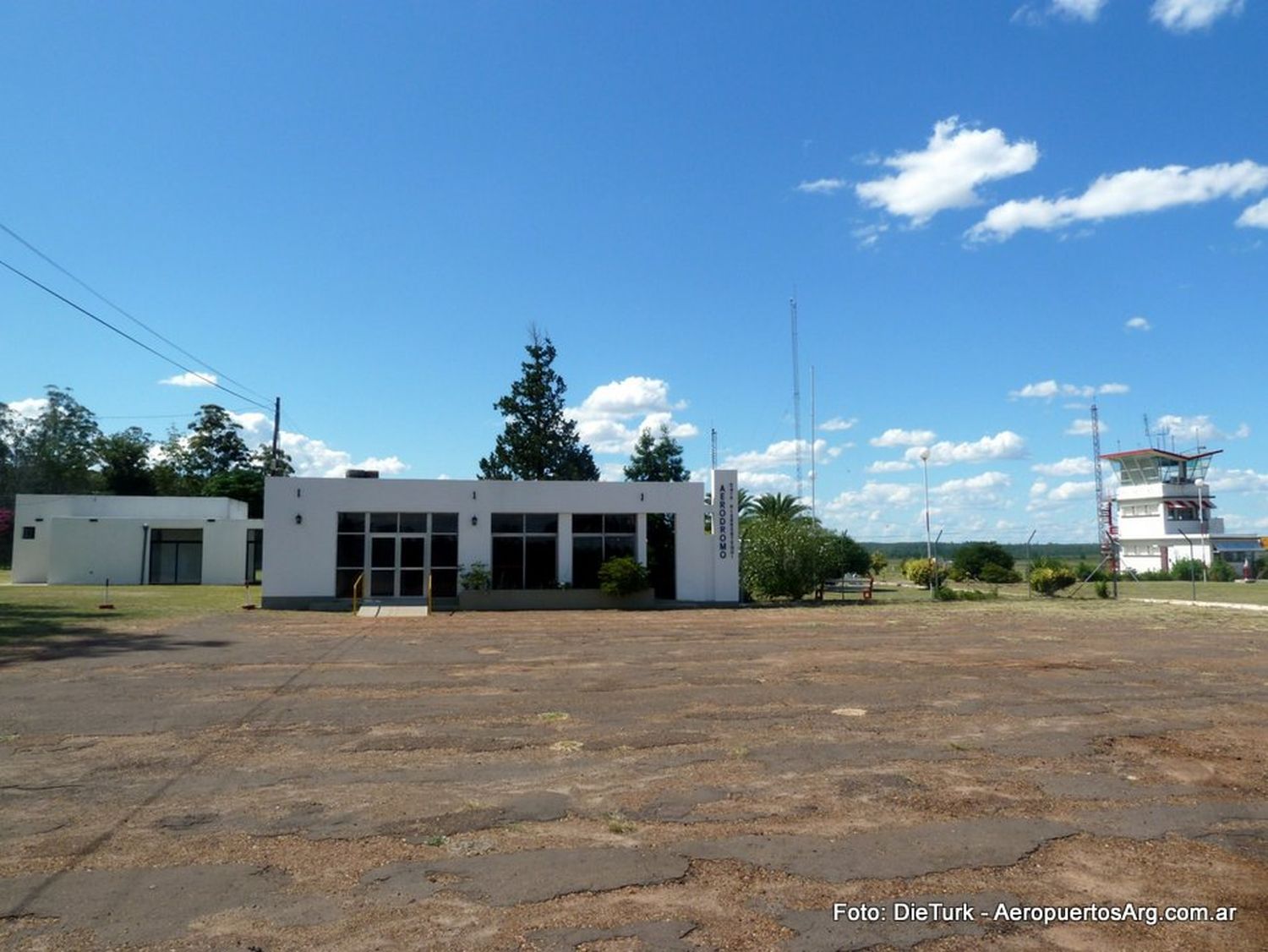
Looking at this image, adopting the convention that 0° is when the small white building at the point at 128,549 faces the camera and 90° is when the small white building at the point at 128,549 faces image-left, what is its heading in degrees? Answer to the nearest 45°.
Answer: approximately 0°

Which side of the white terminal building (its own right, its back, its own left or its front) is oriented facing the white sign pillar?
left

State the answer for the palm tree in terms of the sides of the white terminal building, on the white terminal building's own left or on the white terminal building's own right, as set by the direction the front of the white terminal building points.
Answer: on the white terminal building's own left

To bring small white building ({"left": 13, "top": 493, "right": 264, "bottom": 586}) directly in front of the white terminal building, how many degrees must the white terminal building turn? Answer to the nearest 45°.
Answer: approximately 135° to its right

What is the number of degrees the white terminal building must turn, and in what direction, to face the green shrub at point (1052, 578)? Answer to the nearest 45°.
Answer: approximately 90° to its left

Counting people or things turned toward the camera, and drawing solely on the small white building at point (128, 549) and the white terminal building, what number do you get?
2
